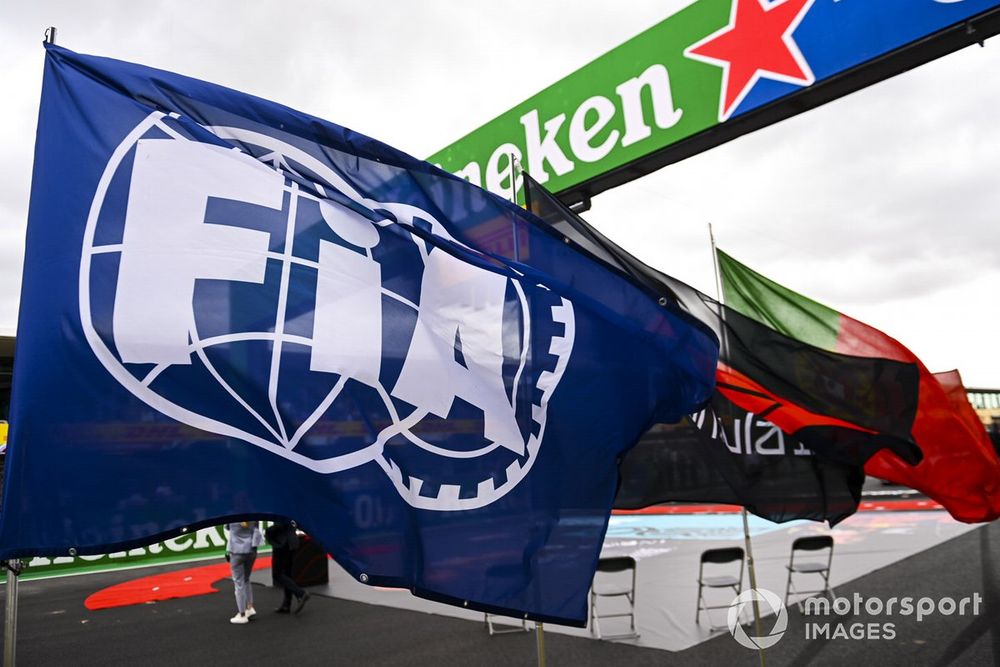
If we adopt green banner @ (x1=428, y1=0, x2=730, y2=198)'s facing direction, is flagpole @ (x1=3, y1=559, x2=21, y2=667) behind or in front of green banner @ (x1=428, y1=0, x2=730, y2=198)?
in front

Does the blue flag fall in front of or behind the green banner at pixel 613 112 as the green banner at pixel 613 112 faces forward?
in front

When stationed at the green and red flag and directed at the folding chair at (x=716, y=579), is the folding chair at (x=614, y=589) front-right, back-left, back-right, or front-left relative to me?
front-left

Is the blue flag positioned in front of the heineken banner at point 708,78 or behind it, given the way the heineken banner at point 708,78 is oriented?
in front

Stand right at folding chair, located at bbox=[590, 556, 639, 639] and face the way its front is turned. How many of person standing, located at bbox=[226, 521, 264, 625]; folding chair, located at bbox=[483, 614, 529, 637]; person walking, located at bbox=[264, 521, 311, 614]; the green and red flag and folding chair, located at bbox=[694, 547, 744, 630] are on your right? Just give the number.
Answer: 3

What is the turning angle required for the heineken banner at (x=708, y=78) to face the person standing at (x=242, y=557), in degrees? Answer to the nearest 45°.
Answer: approximately 45° to its right

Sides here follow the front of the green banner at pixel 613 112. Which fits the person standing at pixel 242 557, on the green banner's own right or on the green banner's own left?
on the green banner's own right

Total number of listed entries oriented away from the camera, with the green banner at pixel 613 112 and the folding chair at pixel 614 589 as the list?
0

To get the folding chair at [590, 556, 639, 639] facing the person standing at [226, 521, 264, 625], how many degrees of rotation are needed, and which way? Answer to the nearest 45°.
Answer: approximately 90° to its right

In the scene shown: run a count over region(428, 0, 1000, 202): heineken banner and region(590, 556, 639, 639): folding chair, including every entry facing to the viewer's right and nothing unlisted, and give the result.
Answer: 0

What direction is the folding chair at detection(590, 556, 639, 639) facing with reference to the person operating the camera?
facing the viewer

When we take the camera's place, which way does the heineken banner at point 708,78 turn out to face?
facing the viewer and to the left of the viewer
